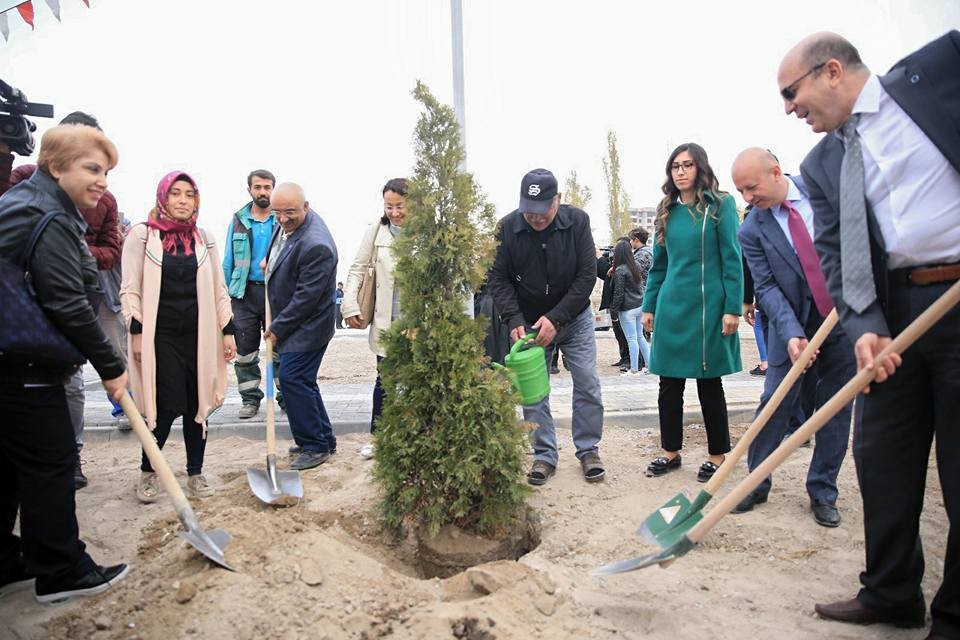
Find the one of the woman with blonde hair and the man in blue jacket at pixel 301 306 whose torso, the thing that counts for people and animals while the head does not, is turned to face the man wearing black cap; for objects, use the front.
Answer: the woman with blonde hair

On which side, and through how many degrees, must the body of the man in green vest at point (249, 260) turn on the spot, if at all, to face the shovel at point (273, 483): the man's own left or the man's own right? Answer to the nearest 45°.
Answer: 0° — they already face it

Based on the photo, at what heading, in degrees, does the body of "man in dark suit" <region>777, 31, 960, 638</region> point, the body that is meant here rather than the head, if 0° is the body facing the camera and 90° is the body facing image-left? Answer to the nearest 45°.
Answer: approximately 45°

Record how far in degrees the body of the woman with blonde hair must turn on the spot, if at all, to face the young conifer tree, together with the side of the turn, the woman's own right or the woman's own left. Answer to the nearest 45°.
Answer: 0° — they already face it

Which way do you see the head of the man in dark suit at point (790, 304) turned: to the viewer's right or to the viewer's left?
to the viewer's left

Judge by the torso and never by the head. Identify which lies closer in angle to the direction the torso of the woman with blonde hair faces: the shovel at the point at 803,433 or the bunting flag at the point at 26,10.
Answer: the shovel

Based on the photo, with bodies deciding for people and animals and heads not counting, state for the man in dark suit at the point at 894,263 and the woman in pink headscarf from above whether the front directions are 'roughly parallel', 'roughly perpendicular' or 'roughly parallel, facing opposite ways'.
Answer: roughly perpendicular

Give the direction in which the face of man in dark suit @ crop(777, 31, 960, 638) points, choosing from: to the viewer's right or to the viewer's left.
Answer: to the viewer's left
